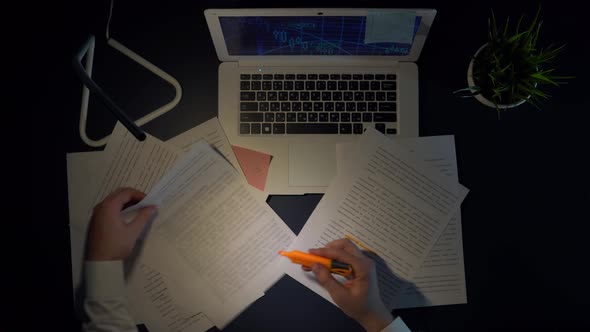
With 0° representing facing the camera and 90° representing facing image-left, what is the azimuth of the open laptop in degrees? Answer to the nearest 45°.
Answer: approximately 0°

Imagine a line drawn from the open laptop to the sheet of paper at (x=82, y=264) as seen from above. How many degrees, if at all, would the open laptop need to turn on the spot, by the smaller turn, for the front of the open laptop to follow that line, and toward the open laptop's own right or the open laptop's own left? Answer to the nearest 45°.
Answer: approximately 90° to the open laptop's own right
